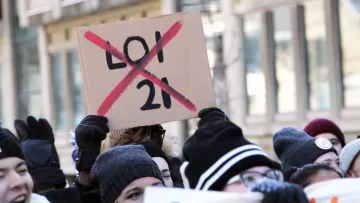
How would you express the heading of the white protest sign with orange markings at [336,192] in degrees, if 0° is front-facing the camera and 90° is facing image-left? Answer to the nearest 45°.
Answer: approximately 0°
